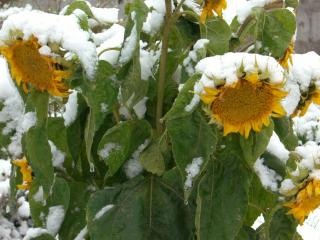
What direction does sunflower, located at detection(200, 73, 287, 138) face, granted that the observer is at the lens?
facing the viewer

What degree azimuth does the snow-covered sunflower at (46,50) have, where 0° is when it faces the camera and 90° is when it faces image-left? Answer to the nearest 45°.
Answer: approximately 45°

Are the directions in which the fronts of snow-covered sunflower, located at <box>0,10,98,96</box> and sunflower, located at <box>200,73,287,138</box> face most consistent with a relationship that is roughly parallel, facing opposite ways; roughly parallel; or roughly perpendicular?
roughly parallel

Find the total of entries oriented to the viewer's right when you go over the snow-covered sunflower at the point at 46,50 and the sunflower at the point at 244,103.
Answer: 0
